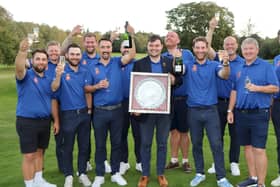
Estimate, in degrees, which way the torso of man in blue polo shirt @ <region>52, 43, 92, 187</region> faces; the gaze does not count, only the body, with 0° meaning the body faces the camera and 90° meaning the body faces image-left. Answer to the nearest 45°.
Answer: approximately 0°

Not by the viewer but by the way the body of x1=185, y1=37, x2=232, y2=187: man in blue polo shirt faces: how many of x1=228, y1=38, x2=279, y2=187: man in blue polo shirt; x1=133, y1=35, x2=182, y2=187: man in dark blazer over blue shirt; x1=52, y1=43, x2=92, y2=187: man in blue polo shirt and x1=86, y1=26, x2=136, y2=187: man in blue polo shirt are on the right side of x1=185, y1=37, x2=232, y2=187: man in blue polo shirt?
3

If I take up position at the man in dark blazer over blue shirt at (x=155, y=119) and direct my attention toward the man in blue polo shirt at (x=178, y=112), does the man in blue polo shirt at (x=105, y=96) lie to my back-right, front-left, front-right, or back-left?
back-left

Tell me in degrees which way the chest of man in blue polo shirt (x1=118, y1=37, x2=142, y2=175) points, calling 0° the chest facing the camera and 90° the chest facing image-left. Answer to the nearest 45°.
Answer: approximately 0°

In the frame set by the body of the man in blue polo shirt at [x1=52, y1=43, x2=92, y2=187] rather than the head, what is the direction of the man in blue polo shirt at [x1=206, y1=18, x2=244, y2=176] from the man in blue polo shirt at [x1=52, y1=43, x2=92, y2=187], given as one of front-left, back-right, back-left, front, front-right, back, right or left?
left

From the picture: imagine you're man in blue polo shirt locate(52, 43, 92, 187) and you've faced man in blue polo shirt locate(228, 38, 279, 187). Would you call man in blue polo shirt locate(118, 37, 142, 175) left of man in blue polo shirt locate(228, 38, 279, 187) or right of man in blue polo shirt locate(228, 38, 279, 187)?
left

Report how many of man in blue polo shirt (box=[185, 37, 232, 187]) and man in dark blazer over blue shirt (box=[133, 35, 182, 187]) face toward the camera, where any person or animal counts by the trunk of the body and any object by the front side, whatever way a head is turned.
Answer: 2

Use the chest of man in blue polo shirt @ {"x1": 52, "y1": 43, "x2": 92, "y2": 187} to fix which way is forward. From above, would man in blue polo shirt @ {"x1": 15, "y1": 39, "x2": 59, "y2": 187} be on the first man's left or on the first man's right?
on the first man's right

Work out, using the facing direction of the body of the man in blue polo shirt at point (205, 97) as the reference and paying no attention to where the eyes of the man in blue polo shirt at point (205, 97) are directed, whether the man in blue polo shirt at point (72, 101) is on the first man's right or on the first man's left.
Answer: on the first man's right
